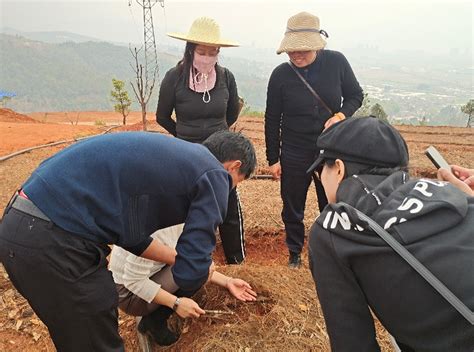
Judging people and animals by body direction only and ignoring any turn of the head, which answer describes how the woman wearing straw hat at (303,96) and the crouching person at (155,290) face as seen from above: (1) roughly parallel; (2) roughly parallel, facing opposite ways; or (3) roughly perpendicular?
roughly perpendicular

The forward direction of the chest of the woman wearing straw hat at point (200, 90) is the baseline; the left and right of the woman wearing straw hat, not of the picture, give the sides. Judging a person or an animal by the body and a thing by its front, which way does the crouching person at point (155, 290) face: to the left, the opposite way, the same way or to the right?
to the left

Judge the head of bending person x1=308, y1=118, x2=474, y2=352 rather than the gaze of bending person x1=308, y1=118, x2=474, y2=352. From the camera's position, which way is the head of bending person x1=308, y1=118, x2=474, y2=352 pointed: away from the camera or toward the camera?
away from the camera

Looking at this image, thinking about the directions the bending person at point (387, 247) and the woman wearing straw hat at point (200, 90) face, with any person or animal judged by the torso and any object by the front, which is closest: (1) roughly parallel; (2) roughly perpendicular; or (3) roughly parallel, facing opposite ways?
roughly parallel, facing opposite ways

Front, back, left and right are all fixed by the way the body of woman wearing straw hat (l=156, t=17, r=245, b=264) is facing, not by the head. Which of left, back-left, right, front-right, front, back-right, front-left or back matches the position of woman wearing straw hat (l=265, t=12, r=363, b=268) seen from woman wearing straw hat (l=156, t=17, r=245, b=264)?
left

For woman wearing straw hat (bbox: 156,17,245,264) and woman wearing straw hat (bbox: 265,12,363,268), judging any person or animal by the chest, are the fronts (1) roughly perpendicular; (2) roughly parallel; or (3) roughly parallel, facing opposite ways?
roughly parallel

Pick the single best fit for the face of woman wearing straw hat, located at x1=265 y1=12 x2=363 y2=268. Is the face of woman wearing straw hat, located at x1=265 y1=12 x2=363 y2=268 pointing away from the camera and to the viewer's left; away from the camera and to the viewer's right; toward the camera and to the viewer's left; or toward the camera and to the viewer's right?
toward the camera and to the viewer's left

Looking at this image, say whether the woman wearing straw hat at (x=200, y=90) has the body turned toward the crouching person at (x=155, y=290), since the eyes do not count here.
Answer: yes

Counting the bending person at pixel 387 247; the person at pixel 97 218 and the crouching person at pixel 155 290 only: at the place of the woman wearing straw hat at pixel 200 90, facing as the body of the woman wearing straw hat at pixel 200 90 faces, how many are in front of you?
3

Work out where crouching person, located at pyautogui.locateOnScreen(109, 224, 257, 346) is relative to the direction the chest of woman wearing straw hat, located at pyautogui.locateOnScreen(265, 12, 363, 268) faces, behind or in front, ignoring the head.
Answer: in front

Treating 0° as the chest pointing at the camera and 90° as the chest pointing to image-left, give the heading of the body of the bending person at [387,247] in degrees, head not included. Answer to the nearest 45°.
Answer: approximately 135°

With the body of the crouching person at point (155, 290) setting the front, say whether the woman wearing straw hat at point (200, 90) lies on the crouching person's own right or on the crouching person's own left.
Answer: on the crouching person's own left

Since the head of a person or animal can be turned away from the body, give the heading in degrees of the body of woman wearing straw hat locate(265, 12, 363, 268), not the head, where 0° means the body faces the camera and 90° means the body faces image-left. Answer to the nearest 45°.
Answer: approximately 0°

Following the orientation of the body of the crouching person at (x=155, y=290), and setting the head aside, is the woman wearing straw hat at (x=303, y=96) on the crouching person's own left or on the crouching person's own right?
on the crouching person's own left

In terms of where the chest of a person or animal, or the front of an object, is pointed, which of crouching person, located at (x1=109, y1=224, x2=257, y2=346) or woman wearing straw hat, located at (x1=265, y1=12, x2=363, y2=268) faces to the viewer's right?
the crouching person

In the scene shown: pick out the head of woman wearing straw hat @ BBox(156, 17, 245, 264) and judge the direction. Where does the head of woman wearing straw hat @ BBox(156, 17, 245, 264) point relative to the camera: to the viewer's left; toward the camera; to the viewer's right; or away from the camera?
toward the camera

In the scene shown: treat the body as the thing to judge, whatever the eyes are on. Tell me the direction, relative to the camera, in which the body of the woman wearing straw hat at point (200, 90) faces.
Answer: toward the camera

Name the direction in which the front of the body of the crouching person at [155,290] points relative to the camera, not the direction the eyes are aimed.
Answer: to the viewer's right

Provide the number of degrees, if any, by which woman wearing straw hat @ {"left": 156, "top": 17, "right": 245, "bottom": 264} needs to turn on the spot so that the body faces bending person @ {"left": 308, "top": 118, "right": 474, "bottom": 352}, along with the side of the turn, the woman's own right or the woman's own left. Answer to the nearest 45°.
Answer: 0° — they already face them

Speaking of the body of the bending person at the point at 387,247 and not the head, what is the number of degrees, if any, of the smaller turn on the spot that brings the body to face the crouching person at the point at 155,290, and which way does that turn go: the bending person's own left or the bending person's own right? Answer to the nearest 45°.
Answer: approximately 45° to the bending person's own left
